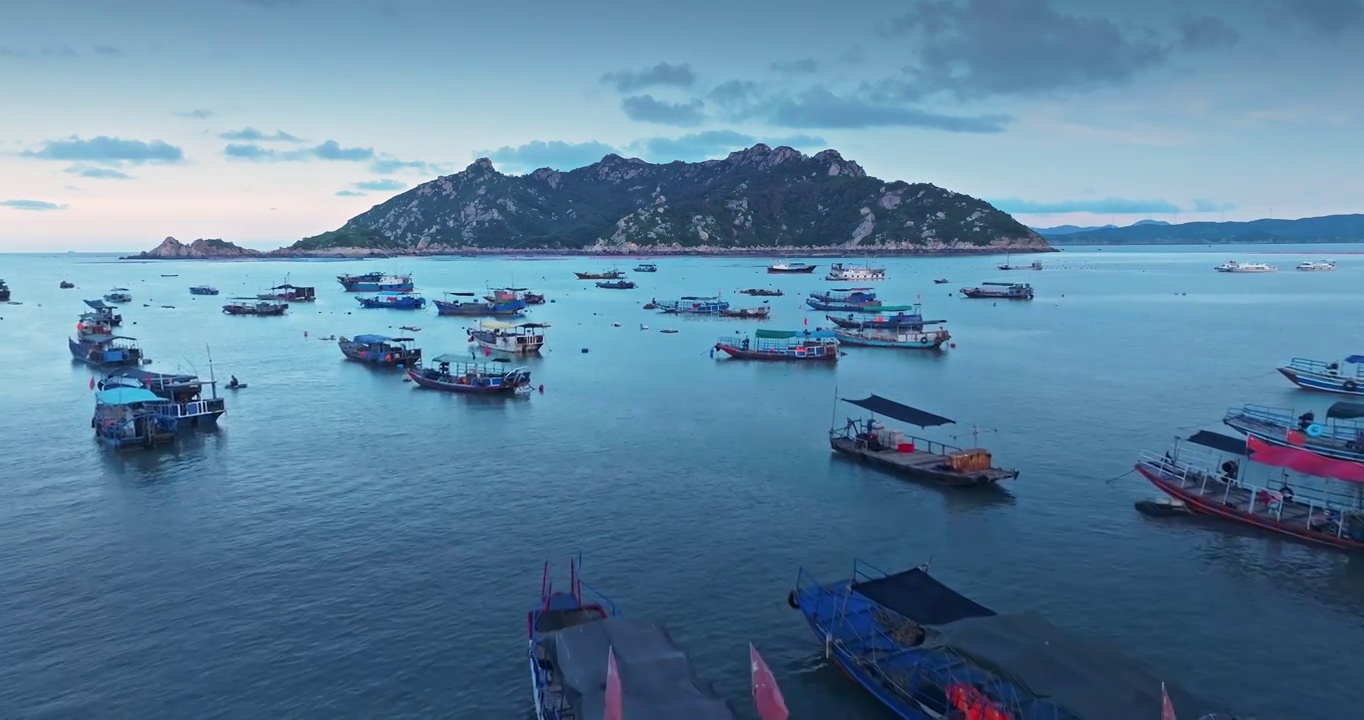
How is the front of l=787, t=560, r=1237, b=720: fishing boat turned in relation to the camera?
facing away from the viewer and to the left of the viewer

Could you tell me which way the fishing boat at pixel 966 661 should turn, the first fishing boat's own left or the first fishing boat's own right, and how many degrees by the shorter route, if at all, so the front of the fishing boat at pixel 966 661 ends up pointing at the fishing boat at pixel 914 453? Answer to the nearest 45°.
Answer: approximately 45° to the first fishing boat's own right

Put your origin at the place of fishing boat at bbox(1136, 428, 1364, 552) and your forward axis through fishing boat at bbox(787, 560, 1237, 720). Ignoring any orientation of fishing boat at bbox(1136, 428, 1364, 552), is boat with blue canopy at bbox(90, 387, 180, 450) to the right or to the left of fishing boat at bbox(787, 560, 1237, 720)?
right

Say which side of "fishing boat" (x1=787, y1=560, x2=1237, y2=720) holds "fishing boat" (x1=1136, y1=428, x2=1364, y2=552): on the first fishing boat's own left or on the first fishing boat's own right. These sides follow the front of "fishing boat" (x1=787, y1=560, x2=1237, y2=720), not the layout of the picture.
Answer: on the first fishing boat's own right

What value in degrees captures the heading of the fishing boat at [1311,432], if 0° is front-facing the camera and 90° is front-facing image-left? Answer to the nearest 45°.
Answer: approximately 135°

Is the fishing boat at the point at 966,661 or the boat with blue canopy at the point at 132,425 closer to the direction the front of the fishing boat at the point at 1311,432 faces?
the boat with blue canopy

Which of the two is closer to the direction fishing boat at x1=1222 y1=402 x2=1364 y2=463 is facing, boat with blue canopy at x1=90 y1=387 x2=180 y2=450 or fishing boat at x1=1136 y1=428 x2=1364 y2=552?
the boat with blue canopy

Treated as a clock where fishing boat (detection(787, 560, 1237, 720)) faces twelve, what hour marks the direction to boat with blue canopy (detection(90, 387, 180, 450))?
The boat with blue canopy is roughly at 11 o'clock from the fishing boat.
